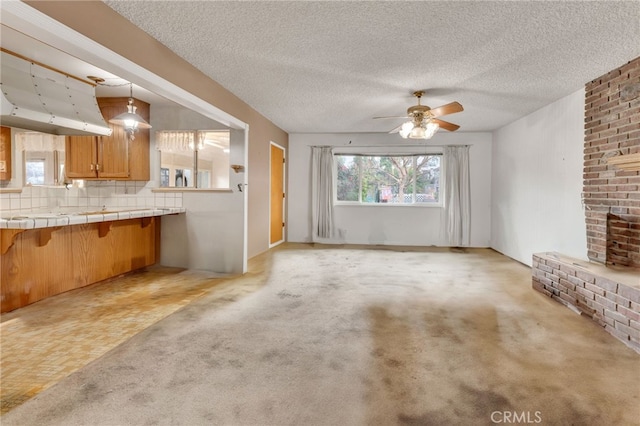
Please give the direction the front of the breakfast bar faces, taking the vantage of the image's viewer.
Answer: facing the viewer and to the right of the viewer

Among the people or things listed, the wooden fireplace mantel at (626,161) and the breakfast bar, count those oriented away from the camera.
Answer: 0

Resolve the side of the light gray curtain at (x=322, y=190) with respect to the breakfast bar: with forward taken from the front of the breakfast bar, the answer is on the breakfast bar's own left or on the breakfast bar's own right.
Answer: on the breakfast bar's own left

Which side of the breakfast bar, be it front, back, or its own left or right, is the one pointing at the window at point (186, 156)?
left

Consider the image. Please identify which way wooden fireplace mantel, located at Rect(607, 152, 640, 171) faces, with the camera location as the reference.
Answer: facing the viewer and to the left of the viewer

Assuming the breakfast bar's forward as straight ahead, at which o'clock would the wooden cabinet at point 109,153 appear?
The wooden cabinet is roughly at 8 o'clock from the breakfast bar.

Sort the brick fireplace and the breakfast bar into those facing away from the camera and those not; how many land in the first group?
0

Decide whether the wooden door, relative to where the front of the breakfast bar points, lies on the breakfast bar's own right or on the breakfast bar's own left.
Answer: on the breakfast bar's own left

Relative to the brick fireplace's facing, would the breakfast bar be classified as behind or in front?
in front

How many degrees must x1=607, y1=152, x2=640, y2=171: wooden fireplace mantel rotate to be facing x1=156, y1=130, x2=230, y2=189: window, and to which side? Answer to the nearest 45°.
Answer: approximately 45° to its right

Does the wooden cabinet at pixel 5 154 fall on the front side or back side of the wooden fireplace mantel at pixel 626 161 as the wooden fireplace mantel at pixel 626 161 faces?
on the front side

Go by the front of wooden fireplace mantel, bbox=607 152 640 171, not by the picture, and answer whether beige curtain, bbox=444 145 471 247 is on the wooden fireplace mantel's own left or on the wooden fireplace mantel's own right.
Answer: on the wooden fireplace mantel's own right

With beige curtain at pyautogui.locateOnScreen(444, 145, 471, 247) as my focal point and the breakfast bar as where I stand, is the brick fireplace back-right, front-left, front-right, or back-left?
front-right
